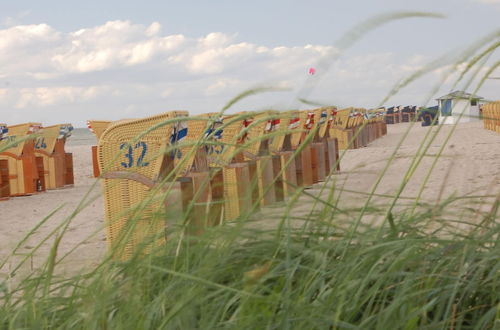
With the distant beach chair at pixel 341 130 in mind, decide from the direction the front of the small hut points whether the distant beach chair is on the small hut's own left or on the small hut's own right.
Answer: on the small hut's own right

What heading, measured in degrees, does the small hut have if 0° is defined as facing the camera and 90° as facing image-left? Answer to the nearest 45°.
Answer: approximately 45°
